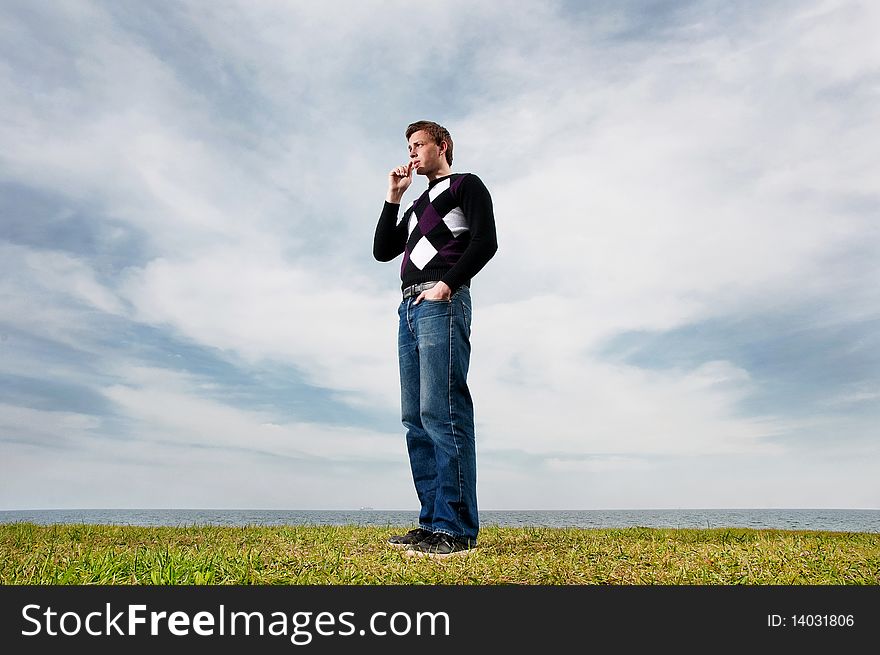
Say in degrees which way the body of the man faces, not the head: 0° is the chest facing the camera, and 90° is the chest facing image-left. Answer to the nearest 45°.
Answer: approximately 45°
